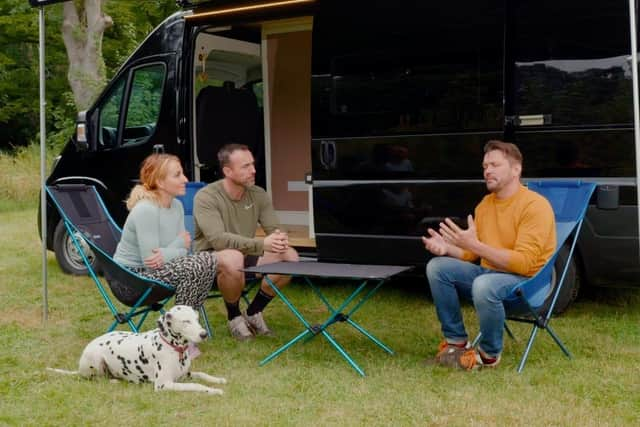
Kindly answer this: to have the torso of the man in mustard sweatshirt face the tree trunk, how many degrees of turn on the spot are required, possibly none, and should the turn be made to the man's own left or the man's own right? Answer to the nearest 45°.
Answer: approximately 90° to the man's own right

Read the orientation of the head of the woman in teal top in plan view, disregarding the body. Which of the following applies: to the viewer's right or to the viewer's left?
to the viewer's right

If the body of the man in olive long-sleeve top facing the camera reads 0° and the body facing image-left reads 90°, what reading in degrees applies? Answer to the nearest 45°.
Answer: approximately 315°

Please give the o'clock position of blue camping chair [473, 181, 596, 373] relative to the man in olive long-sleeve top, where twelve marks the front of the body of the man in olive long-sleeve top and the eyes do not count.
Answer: The blue camping chair is roughly at 11 o'clock from the man in olive long-sleeve top.

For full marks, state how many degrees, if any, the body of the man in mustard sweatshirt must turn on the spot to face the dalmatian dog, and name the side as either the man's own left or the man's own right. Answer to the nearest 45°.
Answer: approximately 45° to the man's own right

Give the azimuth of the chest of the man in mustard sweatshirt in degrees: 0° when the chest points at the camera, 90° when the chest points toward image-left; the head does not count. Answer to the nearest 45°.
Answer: approximately 45°

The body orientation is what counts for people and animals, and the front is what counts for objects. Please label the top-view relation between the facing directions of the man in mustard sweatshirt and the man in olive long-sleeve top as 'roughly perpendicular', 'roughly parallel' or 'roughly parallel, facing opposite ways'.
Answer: roughly perpendicular

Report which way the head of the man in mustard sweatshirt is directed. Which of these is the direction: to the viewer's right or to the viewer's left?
to the viewer's left

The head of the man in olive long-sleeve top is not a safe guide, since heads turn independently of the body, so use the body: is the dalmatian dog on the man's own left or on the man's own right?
on the man's own right

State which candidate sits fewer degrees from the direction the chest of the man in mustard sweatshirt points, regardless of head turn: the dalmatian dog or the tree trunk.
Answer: the dalmatian dog

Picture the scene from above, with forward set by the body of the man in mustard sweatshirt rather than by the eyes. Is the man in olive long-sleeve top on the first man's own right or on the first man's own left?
on the first man's own right

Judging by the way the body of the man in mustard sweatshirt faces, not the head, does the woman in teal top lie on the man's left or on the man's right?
on the man's right

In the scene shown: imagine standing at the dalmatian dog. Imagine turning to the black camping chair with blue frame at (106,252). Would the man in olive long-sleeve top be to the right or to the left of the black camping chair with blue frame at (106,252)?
right
